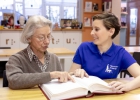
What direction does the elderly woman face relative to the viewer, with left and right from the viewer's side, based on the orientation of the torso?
facing the viewer and to the right of the viewer

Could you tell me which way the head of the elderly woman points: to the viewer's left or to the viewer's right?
to the viewer's right

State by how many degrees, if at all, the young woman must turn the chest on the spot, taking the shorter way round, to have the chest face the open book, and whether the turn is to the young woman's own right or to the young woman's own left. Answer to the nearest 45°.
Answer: approximately 45° to the young woman's own left

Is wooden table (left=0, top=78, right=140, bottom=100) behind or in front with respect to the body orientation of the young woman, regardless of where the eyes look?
in front

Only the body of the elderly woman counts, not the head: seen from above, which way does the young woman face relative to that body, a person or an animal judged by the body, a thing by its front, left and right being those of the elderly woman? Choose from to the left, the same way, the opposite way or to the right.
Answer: to the right

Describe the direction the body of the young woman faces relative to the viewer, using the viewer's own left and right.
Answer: facing the viewer and to the left of the viewer

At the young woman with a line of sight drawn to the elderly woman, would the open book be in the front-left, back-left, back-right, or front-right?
front-left

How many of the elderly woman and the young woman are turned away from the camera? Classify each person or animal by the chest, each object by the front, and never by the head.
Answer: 0
